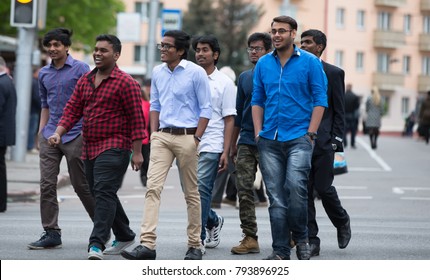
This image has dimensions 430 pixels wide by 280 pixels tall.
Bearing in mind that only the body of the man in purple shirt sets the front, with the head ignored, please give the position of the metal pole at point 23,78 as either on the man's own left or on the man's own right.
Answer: on the man's own right

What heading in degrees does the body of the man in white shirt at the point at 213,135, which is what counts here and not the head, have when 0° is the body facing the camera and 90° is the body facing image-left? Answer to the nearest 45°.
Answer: approximately 45°

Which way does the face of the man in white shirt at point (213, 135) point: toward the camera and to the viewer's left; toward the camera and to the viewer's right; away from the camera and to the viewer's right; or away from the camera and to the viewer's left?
toward the camera and to the viewer's left

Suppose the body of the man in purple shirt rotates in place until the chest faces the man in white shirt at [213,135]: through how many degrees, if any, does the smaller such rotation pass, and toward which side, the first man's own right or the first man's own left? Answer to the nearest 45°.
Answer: approximately 135° to the first man's own left

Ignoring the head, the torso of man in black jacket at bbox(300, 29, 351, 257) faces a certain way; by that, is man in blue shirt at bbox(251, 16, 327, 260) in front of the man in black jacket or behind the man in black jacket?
in front

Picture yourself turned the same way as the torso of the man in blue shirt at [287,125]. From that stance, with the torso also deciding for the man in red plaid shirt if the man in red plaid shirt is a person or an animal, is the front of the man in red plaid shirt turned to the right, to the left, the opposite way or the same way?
the same way

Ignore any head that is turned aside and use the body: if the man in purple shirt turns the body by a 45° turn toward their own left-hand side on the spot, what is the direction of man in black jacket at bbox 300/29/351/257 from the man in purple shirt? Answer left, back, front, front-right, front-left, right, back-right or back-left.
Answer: left

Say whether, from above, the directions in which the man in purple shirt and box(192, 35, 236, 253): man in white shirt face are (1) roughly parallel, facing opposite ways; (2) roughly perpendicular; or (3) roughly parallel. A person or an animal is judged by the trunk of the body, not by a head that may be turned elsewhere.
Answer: roughly parallel

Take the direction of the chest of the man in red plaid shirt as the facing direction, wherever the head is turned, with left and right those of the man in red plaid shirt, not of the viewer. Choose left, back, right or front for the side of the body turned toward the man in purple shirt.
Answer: right

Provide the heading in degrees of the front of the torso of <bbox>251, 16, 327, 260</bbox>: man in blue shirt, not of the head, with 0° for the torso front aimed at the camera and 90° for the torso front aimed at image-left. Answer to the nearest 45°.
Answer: approximately 45°

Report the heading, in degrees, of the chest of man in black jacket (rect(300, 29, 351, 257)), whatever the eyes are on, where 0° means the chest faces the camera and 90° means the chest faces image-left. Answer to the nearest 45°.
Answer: approximately 45°

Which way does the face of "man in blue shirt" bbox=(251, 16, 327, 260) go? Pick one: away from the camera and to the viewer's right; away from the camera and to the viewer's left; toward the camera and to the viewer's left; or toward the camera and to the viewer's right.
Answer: toward the camera and to the viewer's left

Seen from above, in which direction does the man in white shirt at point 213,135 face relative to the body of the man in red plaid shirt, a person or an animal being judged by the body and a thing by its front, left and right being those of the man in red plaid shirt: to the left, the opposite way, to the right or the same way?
the same way

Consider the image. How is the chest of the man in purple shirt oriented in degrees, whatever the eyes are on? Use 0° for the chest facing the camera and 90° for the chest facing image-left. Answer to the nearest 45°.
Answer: approximately 45°

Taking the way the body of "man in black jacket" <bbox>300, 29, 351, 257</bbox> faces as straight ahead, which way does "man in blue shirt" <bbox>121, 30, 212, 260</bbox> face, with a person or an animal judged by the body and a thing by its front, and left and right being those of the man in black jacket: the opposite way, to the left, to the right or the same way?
the same way

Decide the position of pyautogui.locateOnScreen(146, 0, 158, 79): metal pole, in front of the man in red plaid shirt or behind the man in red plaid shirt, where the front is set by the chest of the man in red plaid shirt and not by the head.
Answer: behind
